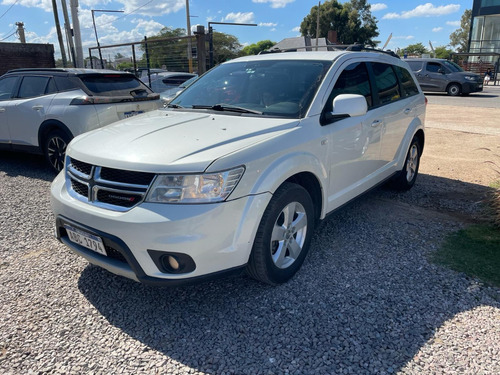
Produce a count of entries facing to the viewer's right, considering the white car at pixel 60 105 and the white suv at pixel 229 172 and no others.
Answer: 0

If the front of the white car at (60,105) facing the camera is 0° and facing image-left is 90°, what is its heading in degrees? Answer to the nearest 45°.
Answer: approximately 135°

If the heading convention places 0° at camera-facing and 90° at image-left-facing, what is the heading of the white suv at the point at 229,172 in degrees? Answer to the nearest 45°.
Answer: approximately 45°

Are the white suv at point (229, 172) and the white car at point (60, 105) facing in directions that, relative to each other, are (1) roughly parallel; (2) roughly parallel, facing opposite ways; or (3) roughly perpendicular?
roughly perpendicular

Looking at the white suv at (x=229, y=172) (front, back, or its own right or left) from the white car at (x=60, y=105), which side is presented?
right

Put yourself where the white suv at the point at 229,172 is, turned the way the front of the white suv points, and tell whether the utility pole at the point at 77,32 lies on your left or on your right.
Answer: on your right

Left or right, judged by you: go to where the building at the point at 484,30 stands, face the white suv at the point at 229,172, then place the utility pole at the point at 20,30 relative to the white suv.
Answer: right

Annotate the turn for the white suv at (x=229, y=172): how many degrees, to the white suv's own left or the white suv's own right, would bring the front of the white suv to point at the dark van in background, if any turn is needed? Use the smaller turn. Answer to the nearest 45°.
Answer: approximately 180°

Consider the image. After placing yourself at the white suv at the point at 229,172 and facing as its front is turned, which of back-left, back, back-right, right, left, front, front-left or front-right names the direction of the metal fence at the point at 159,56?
back-right

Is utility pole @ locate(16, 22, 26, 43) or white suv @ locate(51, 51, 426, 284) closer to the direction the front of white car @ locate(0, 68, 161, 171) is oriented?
the utility pole

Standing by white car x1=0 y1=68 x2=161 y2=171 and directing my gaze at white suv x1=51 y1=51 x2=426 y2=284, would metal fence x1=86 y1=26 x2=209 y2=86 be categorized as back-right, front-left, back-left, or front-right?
back-left

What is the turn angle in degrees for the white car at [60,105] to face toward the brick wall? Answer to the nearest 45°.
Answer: approximately 45° to its right

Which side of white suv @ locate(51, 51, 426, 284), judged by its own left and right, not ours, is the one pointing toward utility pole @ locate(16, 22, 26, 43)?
right

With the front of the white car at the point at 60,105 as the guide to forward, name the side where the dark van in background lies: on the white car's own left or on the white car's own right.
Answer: on the white car's own right
